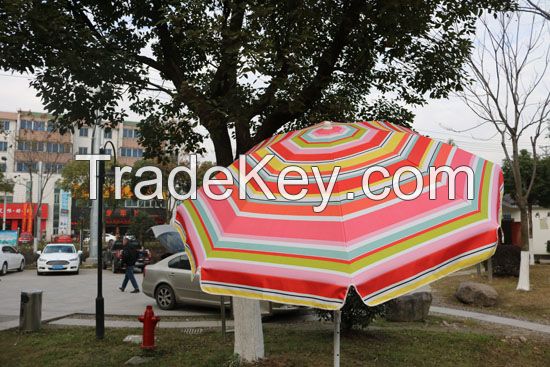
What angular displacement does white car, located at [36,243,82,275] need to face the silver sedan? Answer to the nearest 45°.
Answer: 0° — it already faces it

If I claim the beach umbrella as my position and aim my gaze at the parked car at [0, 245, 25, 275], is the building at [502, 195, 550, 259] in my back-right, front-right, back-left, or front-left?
front-right

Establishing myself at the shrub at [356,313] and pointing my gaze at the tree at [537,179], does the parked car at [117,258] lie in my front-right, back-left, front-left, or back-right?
front-left

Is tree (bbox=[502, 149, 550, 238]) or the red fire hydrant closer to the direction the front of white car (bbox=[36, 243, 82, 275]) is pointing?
the red fire hydrant

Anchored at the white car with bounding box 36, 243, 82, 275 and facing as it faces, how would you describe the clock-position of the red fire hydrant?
The red fire hydrant is roughly at 12 o'clock from the white car.

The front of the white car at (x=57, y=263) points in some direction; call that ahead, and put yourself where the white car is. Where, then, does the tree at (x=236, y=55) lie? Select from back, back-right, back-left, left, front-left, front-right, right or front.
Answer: front

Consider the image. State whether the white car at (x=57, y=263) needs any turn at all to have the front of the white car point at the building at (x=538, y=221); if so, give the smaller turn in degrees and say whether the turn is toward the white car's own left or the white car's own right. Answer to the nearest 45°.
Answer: approximately 90° to the white car's own left

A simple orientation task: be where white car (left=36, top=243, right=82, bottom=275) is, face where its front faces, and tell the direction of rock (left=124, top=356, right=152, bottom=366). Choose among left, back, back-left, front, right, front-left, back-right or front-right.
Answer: front

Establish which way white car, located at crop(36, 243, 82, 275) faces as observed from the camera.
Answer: facing the viewer

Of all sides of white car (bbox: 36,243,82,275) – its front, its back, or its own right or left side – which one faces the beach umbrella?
front

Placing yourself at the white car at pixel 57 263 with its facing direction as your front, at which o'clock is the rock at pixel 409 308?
The rock is roughly at 11 o'clock from the white car.

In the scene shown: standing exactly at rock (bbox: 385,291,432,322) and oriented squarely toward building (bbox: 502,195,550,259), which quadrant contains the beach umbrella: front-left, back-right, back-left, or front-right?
back-right

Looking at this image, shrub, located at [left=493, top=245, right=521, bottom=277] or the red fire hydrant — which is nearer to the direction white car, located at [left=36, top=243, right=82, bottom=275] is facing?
the red fire hydrant

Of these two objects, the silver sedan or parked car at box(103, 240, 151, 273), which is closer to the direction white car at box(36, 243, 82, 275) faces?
the silver sedan
